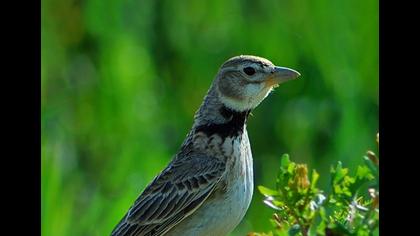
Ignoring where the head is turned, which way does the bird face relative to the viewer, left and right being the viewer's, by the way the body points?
facing to the right of the viewer
